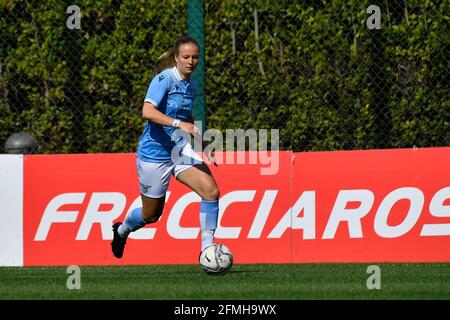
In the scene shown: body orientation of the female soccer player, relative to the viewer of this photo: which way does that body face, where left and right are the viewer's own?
facing the viewer and to the right of the viewer

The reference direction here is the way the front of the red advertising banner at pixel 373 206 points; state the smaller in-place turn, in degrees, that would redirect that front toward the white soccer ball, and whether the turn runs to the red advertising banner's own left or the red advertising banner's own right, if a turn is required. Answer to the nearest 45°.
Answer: approximately 45° to the red advertising banner's own right

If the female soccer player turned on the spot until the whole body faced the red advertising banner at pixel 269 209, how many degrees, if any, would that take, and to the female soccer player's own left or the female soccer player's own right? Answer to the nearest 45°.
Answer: approximately 90° to the female soccer player's own left

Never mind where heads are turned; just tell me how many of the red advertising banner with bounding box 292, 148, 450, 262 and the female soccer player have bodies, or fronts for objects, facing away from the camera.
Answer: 0

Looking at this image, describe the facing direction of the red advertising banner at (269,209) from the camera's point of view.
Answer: facing the viewer

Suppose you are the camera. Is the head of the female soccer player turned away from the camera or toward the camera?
toward the camera

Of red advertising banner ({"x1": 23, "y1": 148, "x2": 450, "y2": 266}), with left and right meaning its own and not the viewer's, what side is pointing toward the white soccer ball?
front

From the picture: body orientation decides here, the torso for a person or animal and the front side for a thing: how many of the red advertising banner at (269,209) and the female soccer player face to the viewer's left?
0

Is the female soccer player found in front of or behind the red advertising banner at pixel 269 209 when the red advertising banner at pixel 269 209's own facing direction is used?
in front

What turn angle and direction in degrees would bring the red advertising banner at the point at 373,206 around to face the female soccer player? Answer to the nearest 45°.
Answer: approximately 45° to its right
